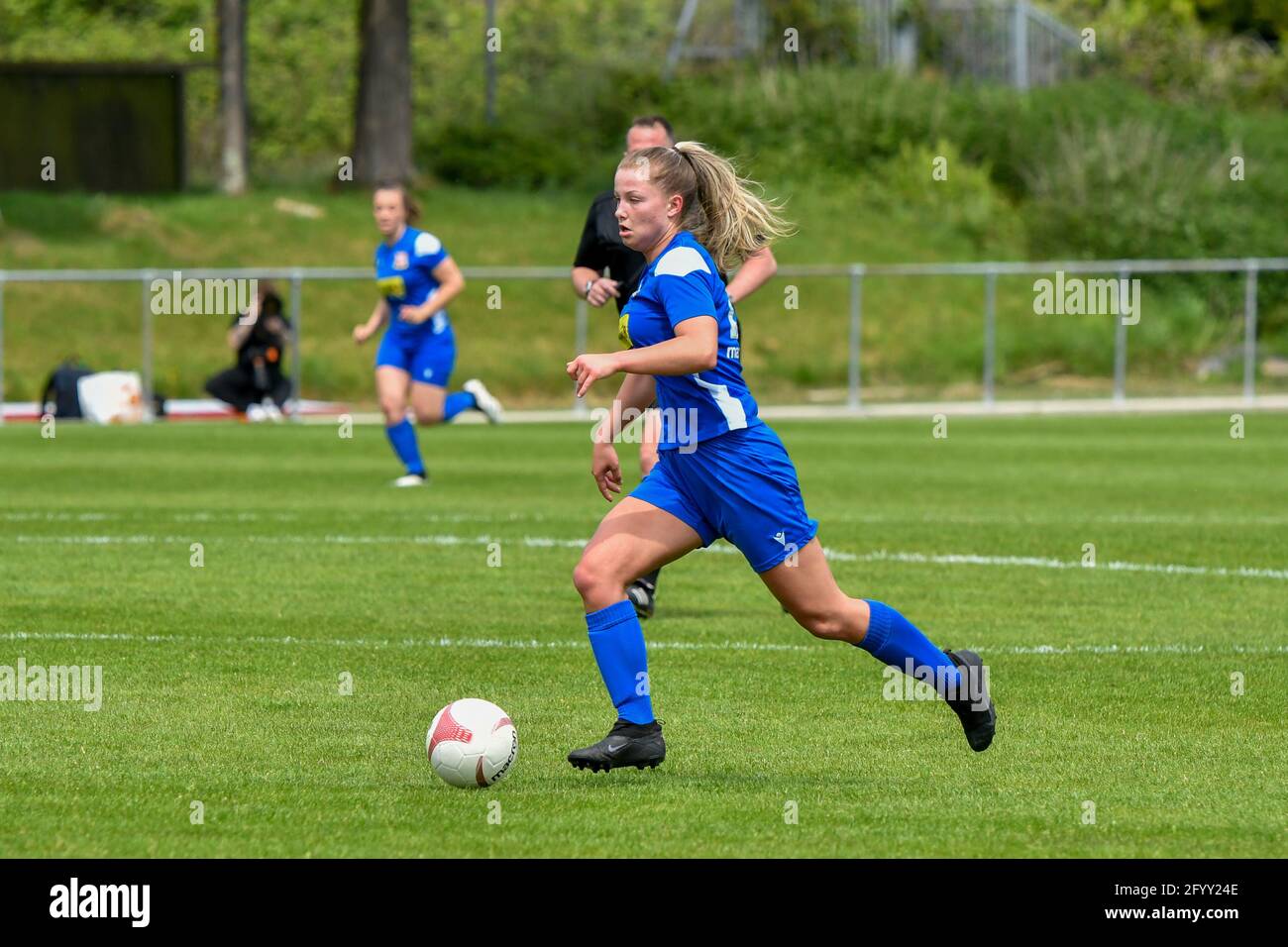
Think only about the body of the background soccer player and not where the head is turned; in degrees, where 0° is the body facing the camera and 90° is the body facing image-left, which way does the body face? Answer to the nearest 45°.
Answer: approximately 45°

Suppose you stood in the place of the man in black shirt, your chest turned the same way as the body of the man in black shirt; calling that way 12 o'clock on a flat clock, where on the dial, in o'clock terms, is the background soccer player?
The background soccer player is roughly at 4 o'clock from the man in black shirt.

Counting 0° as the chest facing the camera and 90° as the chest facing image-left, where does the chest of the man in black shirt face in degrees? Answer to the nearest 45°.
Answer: approximately 45°

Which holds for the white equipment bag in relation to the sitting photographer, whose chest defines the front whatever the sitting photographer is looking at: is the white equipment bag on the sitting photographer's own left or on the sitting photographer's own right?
on the sitting photographer's own right

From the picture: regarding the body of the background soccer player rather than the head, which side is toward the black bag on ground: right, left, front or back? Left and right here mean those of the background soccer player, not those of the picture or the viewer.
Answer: right

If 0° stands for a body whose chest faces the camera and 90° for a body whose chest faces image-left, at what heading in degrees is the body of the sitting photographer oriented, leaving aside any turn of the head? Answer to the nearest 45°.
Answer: approximately 0°

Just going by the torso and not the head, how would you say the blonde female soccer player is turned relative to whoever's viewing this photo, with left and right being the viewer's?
facing to the left of the viewer

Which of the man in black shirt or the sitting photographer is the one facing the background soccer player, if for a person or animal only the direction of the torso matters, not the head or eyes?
the sitting photographer

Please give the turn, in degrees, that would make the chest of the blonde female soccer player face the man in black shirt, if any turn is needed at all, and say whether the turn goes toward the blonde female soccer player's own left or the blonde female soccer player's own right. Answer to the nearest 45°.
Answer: approximately 90° to the blonde female soccer player's own right

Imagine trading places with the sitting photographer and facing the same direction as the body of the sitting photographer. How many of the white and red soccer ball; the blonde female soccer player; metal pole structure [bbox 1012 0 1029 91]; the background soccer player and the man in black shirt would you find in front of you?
4
